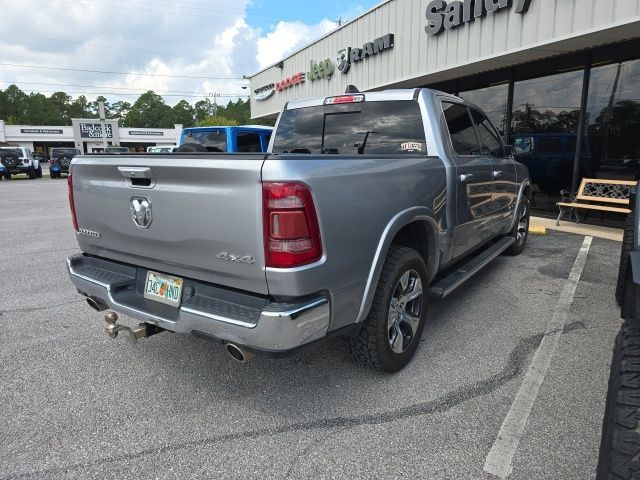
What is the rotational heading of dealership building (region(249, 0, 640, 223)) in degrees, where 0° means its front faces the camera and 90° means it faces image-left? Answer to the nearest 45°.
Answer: approximately 45°

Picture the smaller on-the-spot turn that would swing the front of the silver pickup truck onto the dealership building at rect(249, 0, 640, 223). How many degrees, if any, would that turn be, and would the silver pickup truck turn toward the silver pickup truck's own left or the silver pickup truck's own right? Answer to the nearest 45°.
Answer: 0° — it already faces it

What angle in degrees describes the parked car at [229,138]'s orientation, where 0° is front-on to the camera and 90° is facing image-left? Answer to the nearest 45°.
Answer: approximately 225°

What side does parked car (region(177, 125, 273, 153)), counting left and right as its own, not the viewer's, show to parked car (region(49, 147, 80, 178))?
left

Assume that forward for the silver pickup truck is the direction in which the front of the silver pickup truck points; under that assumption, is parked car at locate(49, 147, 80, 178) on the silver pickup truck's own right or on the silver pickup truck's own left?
on the silver pickup truck's own left

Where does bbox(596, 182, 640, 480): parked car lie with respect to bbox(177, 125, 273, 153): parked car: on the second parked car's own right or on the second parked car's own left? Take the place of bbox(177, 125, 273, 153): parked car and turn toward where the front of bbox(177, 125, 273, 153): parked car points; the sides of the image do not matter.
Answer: on the second parked car's own right

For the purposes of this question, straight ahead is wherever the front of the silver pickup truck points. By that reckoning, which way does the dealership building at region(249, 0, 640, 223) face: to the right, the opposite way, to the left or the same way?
the opposite way

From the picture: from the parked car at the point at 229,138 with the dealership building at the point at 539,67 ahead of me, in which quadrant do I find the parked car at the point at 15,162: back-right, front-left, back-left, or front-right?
back-left

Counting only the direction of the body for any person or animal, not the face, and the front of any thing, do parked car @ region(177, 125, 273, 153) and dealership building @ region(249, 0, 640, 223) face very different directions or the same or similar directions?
very different directions

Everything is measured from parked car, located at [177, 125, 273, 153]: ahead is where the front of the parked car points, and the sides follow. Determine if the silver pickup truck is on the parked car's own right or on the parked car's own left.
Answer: on the parked car's own right

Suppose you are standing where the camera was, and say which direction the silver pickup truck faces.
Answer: facing away from the viewer and to the right of the viewer
